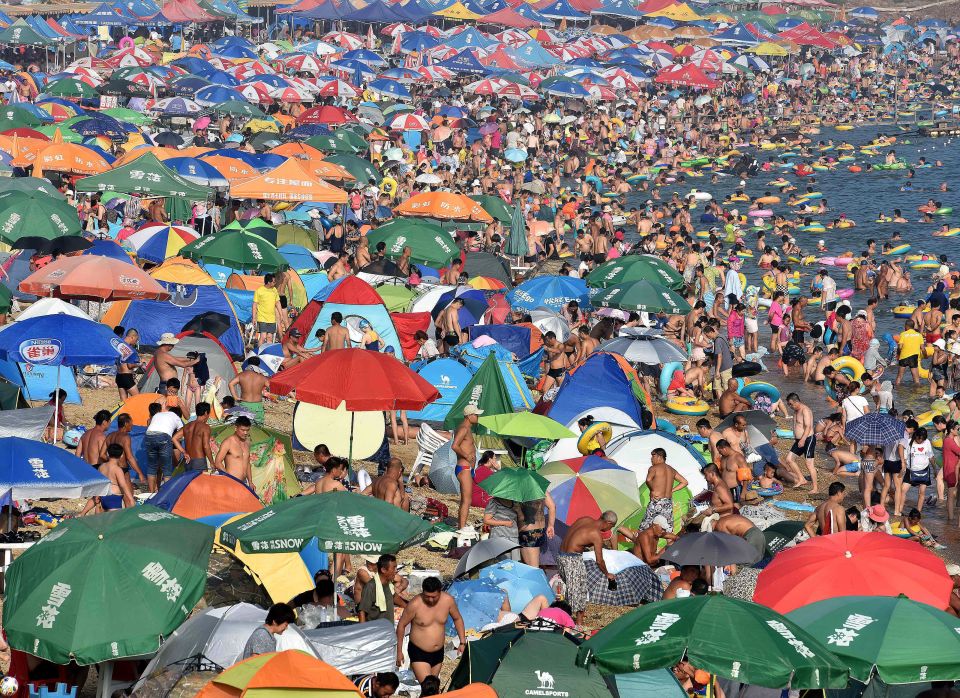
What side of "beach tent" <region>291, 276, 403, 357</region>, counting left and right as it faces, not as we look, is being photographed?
front

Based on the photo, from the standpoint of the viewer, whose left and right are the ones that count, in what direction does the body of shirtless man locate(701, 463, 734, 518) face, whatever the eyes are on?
facing to the left of the viewer

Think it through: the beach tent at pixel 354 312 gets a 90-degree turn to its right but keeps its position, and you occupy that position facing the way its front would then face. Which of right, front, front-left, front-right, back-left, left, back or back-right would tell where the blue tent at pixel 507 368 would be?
back-left

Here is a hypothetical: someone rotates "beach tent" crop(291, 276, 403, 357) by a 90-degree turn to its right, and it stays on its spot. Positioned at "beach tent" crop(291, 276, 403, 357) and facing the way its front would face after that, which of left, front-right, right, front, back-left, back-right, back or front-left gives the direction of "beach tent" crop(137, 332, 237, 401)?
front-left

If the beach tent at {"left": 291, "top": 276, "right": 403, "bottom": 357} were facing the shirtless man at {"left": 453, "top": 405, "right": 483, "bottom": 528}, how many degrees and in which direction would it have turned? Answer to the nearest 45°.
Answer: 0° — it already faces them

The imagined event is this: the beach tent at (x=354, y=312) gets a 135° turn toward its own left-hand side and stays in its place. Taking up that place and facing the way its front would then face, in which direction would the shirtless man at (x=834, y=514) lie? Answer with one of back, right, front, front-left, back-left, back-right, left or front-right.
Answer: right

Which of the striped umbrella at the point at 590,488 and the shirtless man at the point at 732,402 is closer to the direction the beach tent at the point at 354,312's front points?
the striped umbrella

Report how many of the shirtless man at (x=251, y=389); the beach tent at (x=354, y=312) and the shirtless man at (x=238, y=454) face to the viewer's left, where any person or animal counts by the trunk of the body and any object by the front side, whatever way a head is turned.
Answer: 0
